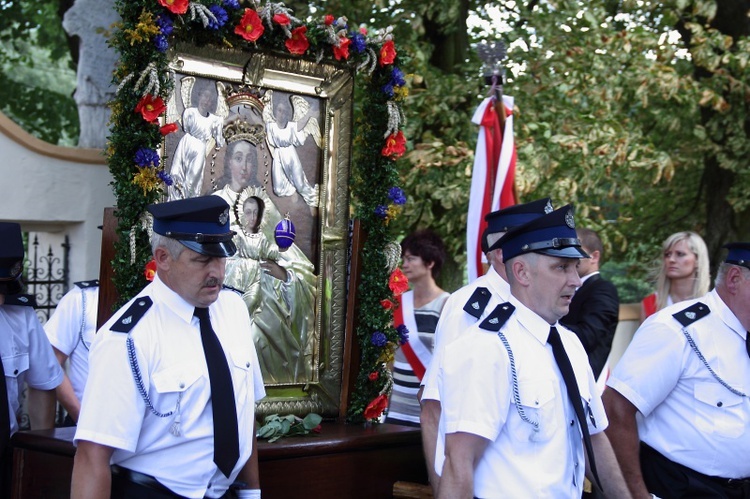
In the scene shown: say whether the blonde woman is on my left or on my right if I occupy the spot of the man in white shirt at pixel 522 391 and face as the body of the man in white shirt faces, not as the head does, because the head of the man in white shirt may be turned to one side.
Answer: on my left

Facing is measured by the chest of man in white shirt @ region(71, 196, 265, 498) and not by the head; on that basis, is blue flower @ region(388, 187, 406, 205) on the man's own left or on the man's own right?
on the man's own left
